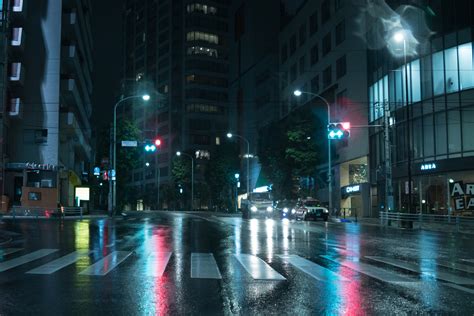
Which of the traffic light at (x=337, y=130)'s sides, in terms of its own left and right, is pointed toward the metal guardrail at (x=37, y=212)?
right

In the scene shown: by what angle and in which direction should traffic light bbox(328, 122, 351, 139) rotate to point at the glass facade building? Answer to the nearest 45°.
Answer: approximately 135° to its left

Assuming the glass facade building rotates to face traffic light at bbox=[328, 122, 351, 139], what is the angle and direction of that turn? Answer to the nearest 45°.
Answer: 0° — it already faces it

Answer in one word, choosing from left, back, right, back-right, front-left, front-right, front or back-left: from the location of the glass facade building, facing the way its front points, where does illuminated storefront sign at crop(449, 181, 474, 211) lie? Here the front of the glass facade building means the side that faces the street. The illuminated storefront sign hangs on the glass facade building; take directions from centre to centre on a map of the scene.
front-left

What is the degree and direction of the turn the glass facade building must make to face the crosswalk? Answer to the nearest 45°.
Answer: approximately 45° to its left

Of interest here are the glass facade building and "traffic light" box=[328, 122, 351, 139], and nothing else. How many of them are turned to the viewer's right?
0

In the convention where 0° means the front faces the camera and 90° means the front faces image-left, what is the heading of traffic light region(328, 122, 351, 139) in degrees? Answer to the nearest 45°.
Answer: approximately 0°

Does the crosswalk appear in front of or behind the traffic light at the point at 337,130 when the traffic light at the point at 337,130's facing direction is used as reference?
in front

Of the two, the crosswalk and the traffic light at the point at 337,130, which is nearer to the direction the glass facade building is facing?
the traffic light

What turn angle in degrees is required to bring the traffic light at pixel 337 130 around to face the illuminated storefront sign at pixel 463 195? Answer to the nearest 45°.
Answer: approximately 90° to its left

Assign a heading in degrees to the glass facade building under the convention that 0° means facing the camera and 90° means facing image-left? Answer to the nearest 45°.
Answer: approximately 45°
